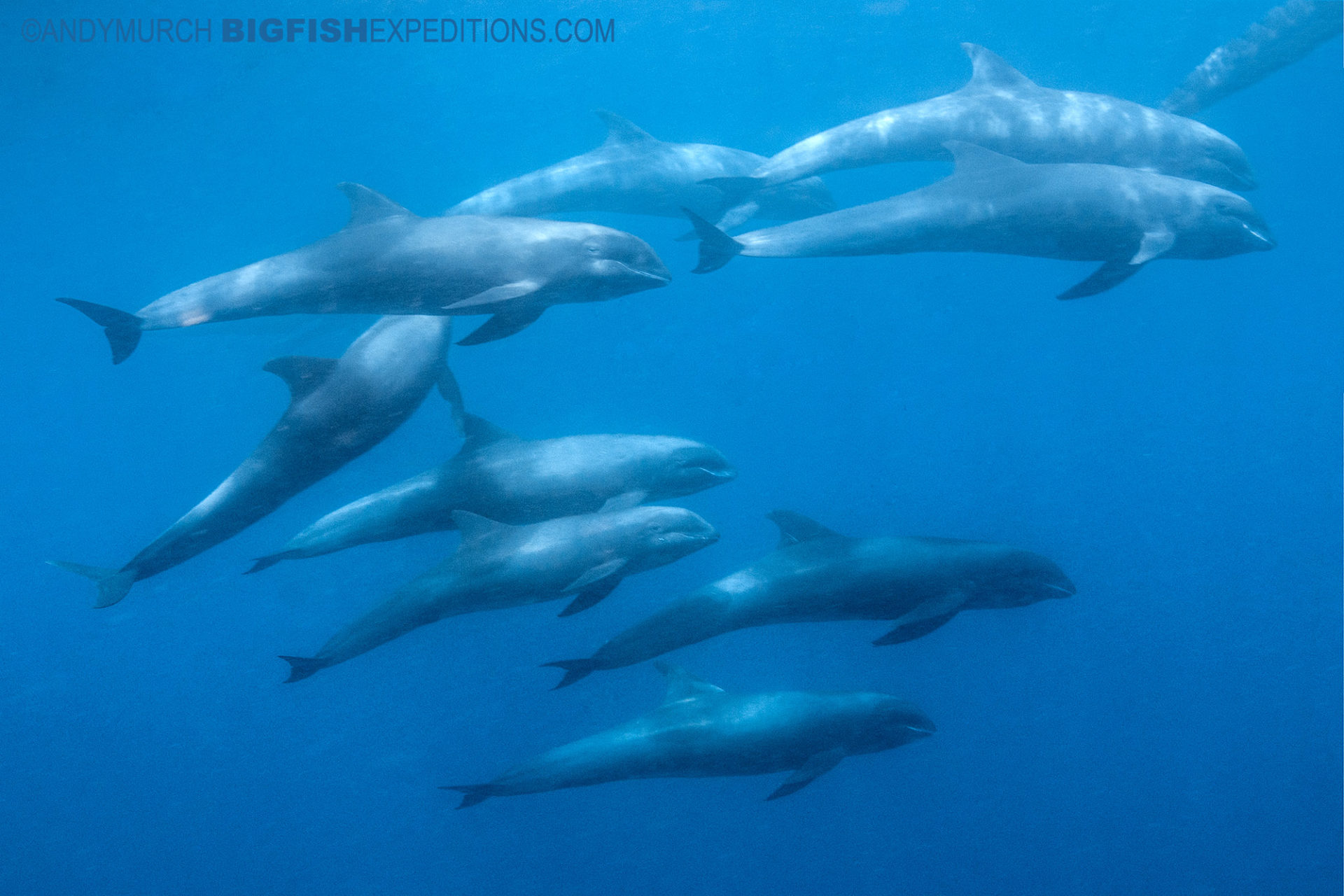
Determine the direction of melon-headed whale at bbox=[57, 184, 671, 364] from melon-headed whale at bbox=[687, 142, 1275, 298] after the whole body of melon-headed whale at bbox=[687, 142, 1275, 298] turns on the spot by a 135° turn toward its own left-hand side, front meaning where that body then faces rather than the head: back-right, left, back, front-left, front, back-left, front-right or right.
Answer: left

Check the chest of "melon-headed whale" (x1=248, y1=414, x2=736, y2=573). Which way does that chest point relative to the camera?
to the viewer's right

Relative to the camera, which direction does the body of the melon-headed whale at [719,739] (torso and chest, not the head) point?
to the viewer's right

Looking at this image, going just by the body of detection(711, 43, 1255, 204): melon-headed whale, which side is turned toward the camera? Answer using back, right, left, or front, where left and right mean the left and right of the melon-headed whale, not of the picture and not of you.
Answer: right

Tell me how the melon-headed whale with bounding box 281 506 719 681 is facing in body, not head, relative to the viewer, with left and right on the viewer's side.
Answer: facing to the right of the viewer

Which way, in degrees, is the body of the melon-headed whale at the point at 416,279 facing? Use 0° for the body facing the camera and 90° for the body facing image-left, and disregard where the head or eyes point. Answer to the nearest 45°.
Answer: approximately 270°

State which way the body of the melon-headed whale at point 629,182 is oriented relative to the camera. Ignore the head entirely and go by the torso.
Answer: to the viewer's right

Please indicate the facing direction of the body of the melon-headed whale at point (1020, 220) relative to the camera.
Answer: to the viewer's right

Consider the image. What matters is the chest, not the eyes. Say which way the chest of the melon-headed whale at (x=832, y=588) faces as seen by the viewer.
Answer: to the viewer's right
